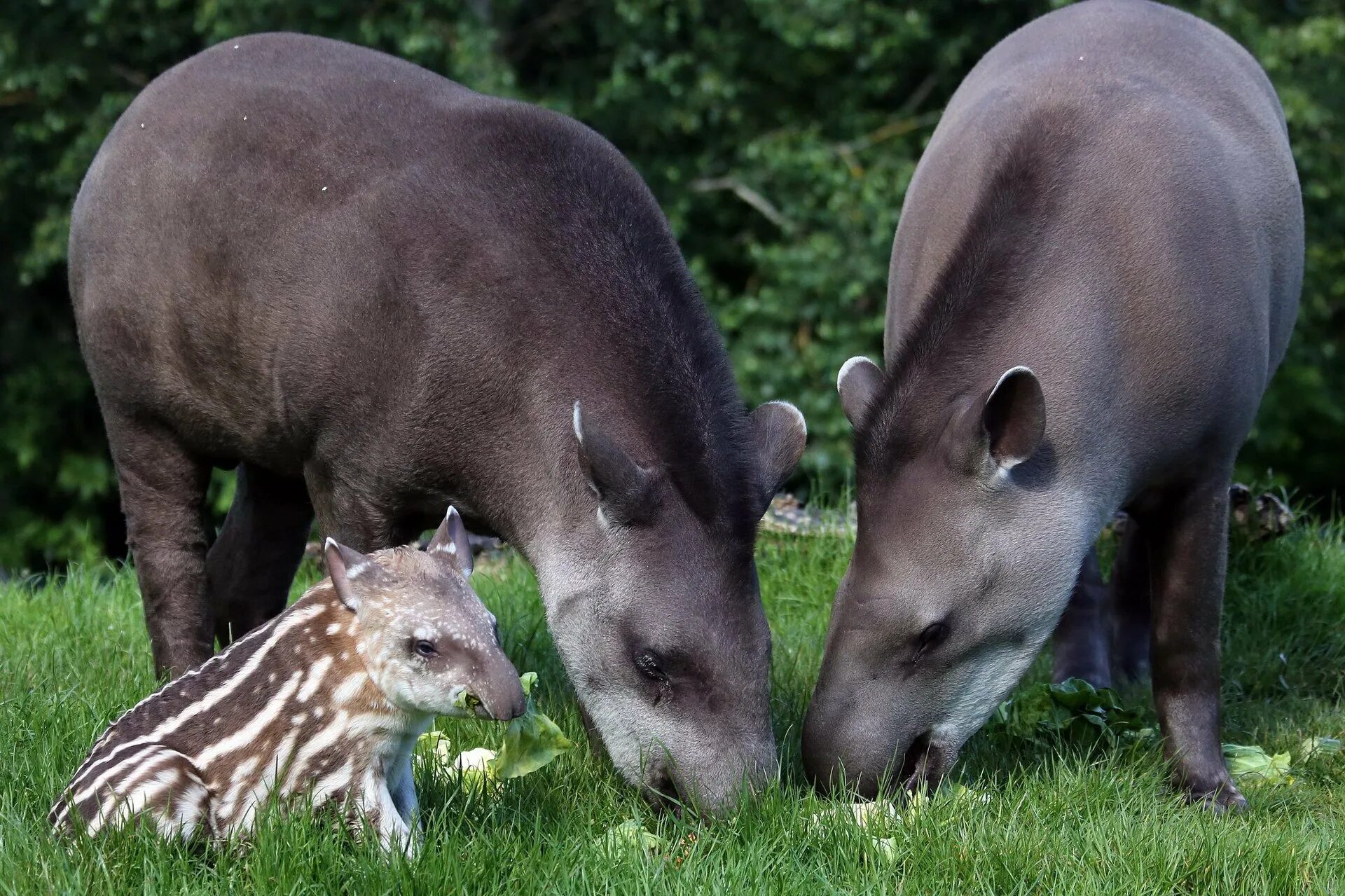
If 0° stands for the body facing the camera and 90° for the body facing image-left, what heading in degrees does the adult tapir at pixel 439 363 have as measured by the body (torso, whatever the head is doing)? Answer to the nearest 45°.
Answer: approximately 315°

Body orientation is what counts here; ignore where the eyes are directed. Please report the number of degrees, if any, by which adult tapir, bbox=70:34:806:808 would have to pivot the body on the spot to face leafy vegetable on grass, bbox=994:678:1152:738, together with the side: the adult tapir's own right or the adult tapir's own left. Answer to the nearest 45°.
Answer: approximately 45° to the adult tapir's own left

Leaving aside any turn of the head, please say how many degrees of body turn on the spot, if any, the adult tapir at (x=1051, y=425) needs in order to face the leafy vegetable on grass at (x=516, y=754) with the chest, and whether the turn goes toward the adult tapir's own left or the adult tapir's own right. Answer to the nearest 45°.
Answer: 0° — it already faces it

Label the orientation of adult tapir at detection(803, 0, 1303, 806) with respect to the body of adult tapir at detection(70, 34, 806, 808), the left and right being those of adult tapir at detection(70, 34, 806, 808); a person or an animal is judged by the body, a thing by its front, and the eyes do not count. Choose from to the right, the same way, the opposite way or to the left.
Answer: to the right

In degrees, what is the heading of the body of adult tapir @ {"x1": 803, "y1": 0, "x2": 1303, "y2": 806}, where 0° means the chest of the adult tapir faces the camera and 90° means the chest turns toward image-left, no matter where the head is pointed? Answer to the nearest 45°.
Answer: approximately 45°
